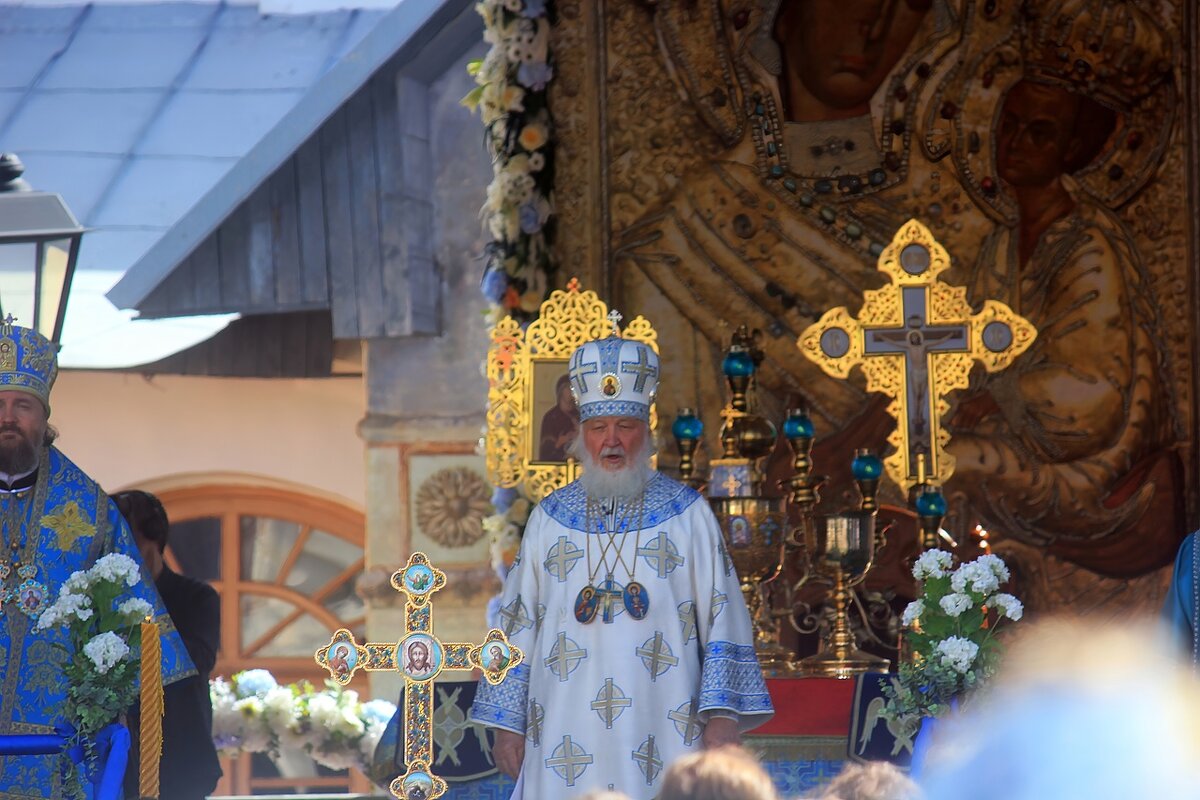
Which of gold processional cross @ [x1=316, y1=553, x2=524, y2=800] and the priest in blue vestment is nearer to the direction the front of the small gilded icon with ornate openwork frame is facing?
the gold processional cross

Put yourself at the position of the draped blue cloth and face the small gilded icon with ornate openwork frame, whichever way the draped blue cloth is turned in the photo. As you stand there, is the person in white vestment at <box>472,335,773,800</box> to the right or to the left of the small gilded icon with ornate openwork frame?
right

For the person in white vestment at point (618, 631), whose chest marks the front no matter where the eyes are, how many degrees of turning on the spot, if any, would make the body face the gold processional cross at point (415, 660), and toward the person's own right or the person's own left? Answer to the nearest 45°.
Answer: approximately 45° to the person's own right

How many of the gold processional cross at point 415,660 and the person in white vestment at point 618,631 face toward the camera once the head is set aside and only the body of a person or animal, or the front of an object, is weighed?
2

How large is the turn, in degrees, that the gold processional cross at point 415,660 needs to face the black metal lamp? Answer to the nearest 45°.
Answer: approximately 135° to its right

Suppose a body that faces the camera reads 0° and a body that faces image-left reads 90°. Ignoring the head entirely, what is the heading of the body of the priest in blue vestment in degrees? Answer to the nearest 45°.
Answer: approximately 0°

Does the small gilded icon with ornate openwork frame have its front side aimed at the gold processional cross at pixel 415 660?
yes
